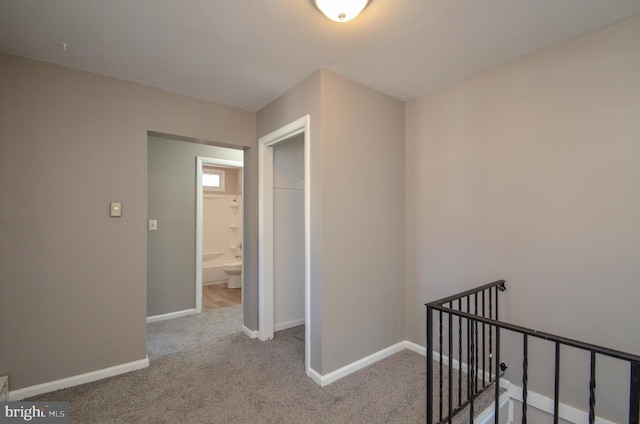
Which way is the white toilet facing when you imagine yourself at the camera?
facing to the left of the viewer

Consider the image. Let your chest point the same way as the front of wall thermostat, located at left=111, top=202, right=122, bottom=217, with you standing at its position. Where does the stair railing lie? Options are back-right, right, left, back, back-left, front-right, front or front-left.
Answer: front-left

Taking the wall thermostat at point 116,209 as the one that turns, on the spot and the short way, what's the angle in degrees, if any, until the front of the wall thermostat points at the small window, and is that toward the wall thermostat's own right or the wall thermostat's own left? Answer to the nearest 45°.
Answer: approximately 135° to the wall thermostat's own left

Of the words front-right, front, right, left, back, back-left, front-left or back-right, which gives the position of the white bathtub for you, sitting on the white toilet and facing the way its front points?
front-right

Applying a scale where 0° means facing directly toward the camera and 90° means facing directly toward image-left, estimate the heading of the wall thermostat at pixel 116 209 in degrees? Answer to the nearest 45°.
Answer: approximately 0°

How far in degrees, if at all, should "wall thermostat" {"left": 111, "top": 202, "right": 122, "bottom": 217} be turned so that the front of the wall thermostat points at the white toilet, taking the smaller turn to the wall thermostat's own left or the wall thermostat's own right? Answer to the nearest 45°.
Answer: approximately 135° to the wall thermostat's own left

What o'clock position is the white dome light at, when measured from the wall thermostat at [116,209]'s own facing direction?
The white dome light is roughly at 11 o'clock from the wall thermostat.

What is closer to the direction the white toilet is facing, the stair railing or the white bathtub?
the white bathtub

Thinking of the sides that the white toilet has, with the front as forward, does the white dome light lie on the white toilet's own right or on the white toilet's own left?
on the white toilet's own left
